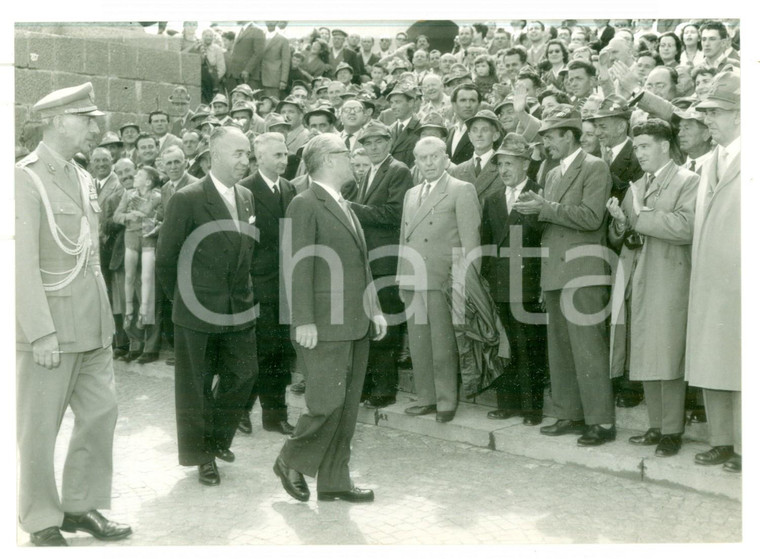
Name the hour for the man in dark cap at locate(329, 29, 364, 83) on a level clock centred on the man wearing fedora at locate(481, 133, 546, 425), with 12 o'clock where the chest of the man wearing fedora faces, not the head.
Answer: The man in dark cap is roughly at 4 o'clock from the man wearing fedora.

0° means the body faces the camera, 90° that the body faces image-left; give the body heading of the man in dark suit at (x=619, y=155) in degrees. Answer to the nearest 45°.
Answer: approximately 45°

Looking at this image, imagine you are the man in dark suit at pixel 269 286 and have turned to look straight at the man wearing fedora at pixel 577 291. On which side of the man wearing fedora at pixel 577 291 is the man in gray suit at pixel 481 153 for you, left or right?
left

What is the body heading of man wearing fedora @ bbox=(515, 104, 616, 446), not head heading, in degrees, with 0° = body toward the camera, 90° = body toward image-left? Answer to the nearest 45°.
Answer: approximately 45°

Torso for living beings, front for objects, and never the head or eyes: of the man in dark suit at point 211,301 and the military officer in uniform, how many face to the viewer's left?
0

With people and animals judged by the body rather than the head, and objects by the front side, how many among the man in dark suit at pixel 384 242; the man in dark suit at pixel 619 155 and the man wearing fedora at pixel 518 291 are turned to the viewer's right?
0

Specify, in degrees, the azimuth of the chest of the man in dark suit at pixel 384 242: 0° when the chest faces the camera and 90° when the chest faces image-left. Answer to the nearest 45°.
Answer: approximately 45°

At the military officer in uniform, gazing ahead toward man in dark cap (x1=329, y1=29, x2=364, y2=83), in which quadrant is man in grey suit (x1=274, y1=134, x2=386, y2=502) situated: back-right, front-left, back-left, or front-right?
front-right

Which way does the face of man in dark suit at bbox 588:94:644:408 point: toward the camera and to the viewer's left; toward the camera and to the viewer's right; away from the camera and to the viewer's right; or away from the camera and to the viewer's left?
toward the camera and to the viewer's left

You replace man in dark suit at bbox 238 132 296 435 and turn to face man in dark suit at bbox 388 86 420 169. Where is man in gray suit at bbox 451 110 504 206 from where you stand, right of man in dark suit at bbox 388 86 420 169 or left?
right

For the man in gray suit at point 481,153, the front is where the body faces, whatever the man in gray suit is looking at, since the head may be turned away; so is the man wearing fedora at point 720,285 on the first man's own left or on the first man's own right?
on the first man's own left

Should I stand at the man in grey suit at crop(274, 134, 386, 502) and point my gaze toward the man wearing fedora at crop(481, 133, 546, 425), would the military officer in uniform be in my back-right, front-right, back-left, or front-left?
back-left
